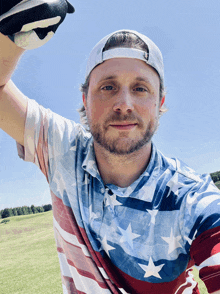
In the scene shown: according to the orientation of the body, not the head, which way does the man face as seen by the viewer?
toward the camera
